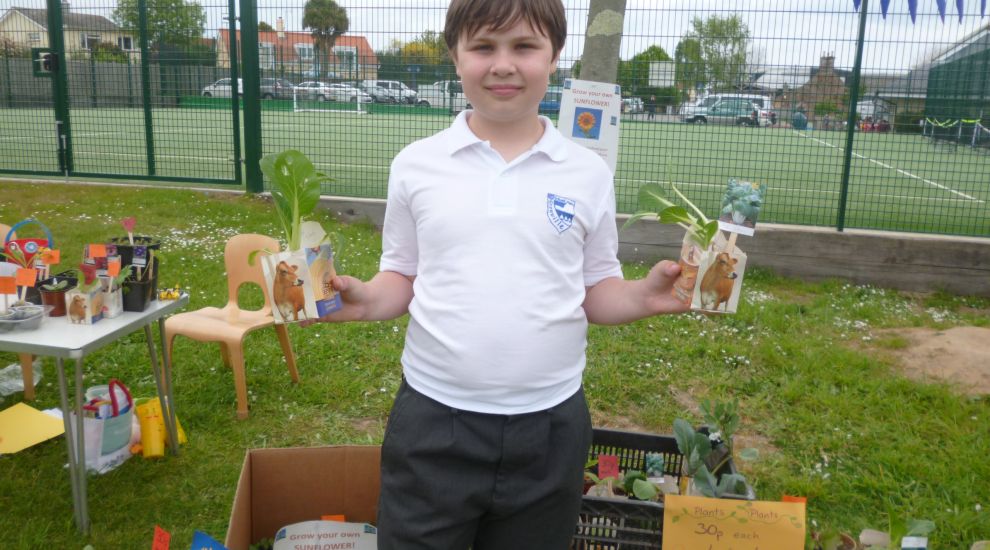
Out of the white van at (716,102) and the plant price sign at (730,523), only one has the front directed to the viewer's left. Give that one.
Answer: the white van

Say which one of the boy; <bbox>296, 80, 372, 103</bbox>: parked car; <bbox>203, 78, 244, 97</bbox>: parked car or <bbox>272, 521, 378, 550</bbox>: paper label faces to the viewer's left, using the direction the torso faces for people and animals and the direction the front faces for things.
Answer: <bbox>203, 78, 244, 97</bbox>: parked car

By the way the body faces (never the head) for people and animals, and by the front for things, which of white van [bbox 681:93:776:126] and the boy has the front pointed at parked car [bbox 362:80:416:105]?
the white van

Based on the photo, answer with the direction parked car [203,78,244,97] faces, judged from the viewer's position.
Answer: facing to the left of the viewer

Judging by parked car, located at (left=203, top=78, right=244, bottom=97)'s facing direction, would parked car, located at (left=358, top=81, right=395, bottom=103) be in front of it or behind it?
behind

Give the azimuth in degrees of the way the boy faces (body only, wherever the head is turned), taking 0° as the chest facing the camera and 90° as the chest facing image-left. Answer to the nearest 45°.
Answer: approximately 0°

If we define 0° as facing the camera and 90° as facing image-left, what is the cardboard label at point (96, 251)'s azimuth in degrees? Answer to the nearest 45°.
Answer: approximately 0°
